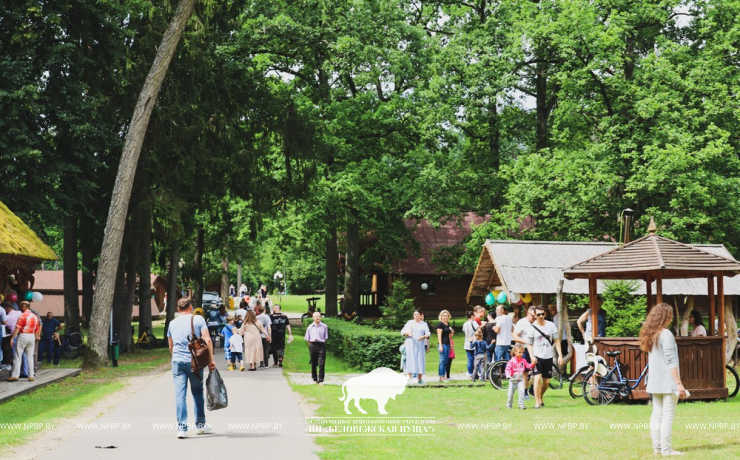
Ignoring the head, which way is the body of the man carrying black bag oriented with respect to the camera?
away from the camera

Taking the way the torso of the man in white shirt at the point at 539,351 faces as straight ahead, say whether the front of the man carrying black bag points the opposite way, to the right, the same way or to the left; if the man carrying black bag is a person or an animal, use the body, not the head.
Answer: the opposite way

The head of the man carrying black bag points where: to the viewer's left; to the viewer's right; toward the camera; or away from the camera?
away from the camera

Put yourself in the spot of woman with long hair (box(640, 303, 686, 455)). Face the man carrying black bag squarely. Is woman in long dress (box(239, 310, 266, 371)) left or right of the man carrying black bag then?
right

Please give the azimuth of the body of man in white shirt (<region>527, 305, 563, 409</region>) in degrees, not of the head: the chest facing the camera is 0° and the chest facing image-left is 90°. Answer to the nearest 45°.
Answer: approximately 0°
